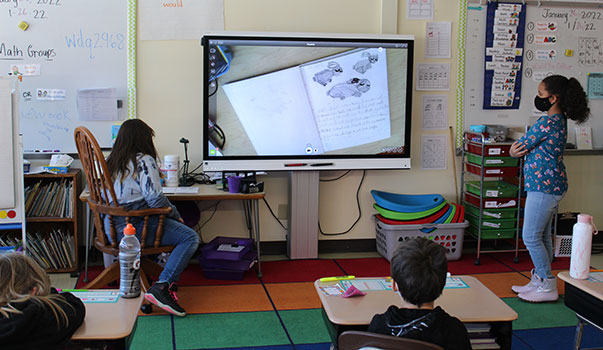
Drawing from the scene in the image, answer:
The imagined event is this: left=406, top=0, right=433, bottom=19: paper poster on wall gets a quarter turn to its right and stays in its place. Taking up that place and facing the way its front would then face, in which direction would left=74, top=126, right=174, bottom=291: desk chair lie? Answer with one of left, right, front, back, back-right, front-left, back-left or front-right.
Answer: front-left

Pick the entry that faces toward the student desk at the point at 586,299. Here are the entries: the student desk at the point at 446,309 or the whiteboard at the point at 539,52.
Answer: the whiteboard

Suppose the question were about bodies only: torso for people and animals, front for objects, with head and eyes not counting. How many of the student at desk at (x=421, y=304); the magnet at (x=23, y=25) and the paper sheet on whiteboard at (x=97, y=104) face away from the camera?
1

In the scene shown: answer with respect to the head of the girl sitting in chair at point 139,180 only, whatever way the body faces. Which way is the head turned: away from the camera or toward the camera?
away from the camera

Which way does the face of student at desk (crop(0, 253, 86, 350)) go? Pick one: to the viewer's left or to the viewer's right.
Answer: to the viewer's right

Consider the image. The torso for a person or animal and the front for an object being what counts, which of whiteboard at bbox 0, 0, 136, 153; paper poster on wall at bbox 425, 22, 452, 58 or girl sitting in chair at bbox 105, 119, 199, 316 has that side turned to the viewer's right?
the girl sitting in chair

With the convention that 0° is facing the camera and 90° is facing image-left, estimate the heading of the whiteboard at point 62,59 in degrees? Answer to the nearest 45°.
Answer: approximately 0°

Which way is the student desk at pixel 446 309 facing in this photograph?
toward the camera

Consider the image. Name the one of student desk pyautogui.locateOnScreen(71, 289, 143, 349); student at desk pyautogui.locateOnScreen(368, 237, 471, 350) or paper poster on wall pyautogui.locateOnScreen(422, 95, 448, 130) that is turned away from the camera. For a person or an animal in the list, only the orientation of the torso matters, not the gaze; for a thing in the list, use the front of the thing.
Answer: the student at desk

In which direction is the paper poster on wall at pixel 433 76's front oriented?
toward the camera

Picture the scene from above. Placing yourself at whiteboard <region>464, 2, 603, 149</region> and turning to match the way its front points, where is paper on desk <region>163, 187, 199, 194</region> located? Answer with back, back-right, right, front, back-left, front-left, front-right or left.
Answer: front-right

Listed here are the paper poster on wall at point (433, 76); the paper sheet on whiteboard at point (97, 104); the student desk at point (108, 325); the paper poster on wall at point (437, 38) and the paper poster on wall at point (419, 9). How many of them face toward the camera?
5

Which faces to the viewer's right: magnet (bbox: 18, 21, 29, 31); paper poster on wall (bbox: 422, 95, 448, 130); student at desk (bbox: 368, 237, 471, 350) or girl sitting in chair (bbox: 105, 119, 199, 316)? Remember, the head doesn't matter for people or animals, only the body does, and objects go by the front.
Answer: the girl sitting in chair

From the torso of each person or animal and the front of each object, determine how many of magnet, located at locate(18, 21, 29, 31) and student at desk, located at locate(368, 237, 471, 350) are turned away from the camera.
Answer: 1

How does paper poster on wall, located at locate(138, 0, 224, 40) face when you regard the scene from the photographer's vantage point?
facing the viewer

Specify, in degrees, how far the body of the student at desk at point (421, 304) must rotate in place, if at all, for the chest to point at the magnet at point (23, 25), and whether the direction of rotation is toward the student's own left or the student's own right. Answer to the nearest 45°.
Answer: approximately 45° to the student's own left

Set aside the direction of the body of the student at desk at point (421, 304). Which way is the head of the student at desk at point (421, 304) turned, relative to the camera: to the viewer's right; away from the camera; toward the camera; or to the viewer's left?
away from the camera
